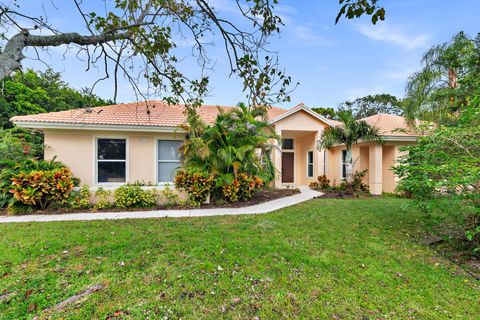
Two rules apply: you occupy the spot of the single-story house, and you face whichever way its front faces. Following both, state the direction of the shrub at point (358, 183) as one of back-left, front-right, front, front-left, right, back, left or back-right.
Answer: left

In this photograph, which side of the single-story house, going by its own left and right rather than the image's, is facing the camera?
front

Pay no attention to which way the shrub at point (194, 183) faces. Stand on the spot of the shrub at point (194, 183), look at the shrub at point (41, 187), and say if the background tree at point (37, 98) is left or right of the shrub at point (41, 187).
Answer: right

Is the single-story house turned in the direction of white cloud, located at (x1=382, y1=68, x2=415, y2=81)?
no

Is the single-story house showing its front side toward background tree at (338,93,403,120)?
no

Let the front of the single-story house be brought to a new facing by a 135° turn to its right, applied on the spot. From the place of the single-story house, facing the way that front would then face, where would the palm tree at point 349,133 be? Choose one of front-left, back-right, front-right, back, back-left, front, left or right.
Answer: back-right

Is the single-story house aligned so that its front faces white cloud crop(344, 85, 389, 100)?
no
